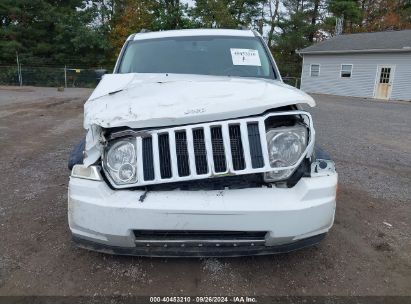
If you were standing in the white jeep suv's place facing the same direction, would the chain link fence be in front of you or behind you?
behind

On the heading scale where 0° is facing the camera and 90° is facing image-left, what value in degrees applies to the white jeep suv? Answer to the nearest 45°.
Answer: approximately 0°
